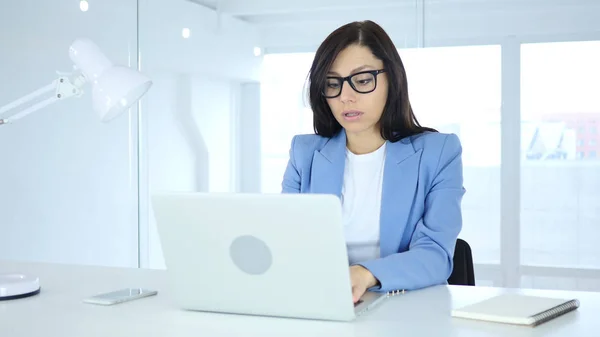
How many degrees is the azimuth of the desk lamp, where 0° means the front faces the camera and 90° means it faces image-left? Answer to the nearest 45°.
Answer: approximately 270°

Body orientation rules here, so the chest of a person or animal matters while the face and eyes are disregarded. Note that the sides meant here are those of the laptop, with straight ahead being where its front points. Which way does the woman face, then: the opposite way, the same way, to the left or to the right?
the opposite way

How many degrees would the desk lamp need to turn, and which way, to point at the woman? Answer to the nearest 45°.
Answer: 0° — it already faces them

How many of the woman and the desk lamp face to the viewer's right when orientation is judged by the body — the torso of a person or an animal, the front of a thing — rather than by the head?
1

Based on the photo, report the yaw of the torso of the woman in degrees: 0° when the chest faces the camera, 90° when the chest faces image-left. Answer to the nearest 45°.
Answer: approximately 45°

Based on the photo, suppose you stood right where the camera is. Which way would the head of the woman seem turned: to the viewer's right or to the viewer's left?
to the viewer's left

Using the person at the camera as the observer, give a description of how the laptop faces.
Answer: facing away from the viewer and to the right of the viewer

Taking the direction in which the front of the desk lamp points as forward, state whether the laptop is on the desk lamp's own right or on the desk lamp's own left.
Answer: on the desk lamp's own right

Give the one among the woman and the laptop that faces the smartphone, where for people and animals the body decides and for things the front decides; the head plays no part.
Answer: the woman

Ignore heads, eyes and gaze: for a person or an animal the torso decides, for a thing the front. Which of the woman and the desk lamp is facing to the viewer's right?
the desk lamp

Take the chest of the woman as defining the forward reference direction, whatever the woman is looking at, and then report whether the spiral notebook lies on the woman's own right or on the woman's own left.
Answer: on the woman's own left
